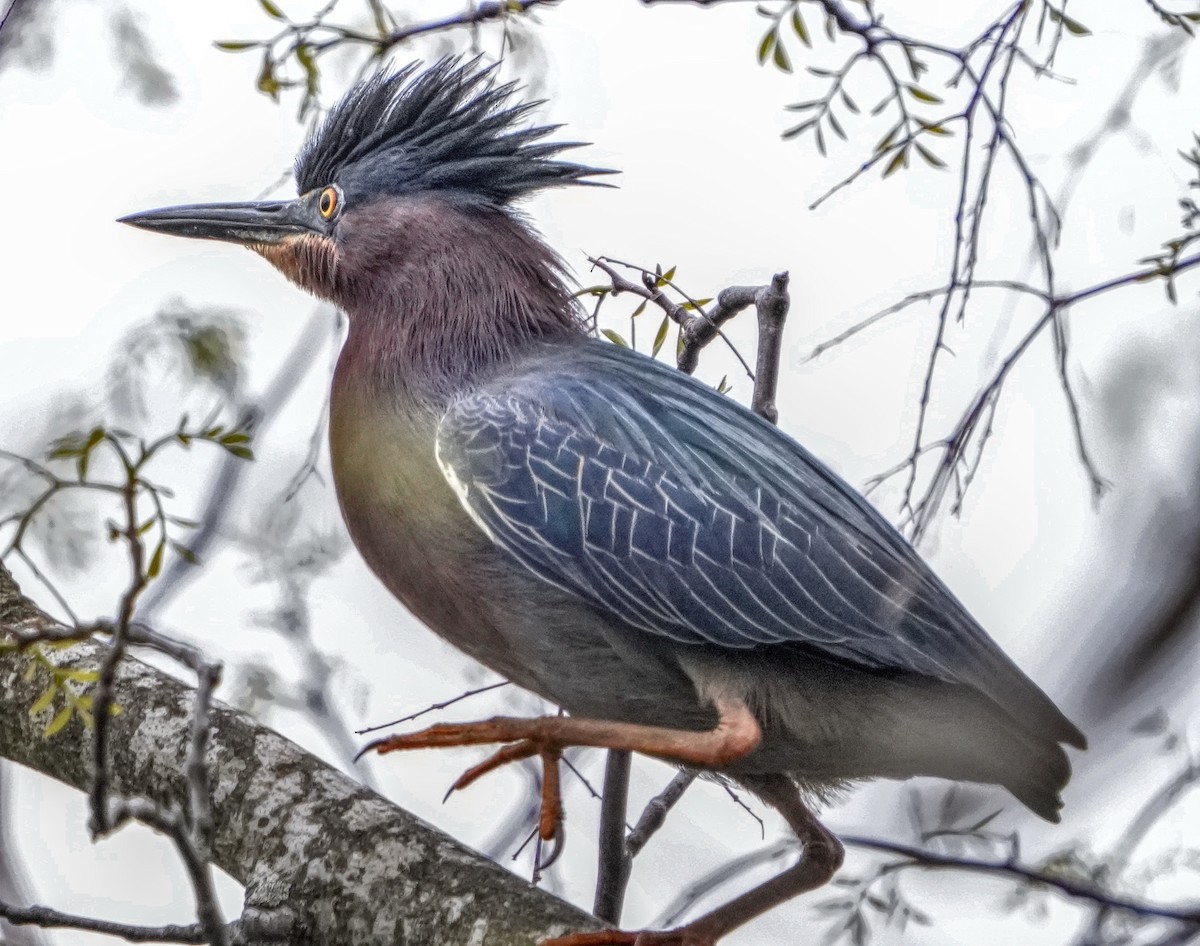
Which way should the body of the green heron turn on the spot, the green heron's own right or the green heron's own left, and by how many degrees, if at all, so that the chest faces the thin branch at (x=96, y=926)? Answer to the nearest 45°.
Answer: approximately 45° to the green heron's own left

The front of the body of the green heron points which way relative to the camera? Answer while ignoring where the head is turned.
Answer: to the viewer's left
